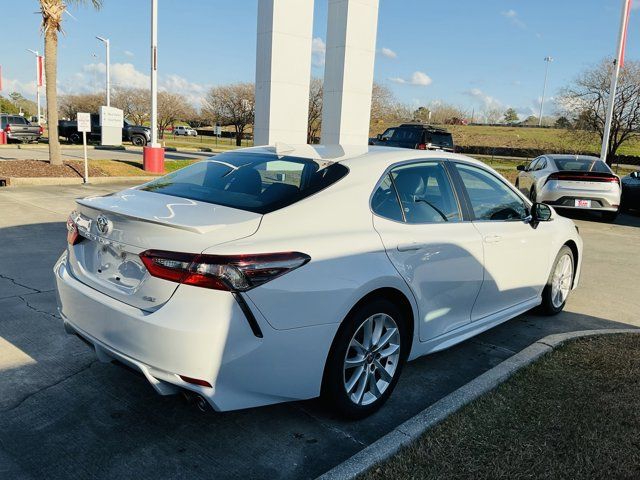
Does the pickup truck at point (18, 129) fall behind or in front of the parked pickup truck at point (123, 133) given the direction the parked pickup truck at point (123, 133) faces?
behind

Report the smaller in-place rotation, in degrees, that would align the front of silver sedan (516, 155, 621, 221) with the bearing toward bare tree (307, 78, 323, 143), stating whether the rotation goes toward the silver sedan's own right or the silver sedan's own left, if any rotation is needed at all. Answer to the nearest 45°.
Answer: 0° — it already faces it

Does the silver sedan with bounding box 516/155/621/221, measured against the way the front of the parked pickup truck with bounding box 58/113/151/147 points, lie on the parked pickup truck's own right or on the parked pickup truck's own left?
on the parked pickup truck's own right

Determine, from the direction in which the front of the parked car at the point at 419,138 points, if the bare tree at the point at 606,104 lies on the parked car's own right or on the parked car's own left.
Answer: on the parked car's own right

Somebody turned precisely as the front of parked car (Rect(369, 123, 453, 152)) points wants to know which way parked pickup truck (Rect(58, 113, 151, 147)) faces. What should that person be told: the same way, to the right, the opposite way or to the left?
to the right

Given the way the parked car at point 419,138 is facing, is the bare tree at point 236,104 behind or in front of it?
in front

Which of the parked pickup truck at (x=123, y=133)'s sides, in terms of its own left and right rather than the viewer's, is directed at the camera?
right

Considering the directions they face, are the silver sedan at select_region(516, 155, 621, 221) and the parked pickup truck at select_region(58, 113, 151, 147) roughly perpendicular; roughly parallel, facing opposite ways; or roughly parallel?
roughly perpendicular

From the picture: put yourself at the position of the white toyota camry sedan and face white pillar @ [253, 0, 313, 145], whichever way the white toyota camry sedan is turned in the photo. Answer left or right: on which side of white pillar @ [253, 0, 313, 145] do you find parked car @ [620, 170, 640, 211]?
right

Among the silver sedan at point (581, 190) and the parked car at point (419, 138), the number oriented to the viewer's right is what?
0

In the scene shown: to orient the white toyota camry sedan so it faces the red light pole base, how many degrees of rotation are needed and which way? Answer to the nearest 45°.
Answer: approximately 45° to its left

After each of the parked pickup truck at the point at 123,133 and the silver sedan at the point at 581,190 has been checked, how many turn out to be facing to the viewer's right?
1

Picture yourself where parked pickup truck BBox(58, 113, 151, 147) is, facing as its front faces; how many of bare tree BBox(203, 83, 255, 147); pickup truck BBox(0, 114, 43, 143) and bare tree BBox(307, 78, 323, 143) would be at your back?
1

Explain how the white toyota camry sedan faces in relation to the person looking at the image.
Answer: facing away from the viewer and to the right of the viewer

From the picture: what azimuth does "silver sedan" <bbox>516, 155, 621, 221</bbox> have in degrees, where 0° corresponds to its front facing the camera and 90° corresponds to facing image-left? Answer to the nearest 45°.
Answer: approximately 135°
